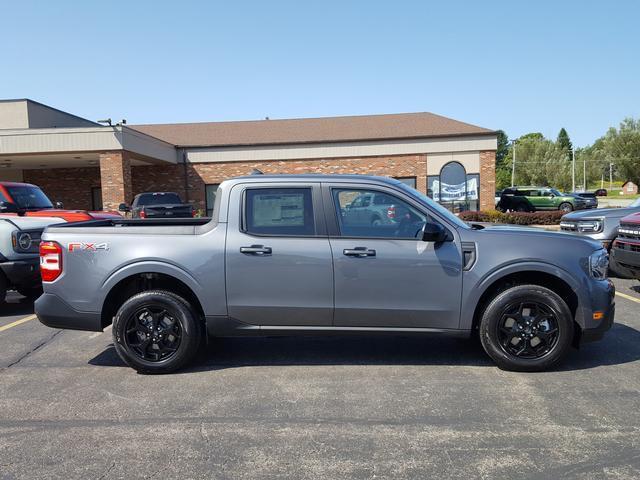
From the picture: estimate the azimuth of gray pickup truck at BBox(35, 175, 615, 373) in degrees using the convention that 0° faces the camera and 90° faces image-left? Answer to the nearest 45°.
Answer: approximately 270°

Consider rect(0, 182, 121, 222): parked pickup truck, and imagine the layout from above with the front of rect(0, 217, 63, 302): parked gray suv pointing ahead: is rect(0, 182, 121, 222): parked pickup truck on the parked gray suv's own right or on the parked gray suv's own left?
on the parked gray suv's own left

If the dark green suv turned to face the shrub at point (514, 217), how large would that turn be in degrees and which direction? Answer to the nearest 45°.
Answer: approximately 90° to its right

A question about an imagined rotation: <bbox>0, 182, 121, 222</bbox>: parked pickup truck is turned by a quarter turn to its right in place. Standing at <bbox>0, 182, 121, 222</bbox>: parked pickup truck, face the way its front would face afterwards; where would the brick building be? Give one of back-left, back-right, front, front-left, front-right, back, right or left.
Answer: back

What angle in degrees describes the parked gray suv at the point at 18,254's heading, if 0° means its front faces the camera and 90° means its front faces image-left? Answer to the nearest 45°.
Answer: approximately 315°

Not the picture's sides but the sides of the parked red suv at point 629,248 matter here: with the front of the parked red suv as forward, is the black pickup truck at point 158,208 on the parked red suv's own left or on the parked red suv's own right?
on the parked red suv's own right

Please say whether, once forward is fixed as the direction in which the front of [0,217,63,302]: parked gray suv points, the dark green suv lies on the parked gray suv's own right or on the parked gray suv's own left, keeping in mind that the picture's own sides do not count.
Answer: on the parked gray suv's own left

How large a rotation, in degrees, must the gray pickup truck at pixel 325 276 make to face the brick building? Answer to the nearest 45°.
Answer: approximately 90° to its left

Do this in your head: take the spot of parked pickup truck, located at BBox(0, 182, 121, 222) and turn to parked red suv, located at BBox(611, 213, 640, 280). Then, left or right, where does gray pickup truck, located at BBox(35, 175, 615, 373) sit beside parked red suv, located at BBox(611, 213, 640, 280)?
right

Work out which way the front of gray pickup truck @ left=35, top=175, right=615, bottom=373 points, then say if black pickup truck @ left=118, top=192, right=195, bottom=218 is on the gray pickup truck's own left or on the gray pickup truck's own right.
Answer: on the gray pickup truck's own left

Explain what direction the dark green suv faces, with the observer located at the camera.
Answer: facing to the right of the viewer

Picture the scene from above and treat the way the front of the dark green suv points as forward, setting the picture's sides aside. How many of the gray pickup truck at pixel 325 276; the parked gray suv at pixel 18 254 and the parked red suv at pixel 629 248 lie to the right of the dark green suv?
3

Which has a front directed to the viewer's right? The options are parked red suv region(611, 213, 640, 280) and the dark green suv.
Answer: the dark green suv
